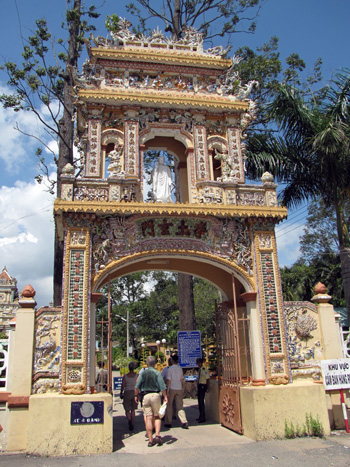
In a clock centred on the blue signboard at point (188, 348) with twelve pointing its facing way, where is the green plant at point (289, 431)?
The green plant is roughly at 11 o'clock from the blue signboard.

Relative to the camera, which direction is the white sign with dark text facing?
toward the camera

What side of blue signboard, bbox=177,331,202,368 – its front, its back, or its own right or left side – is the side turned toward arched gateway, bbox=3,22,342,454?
front

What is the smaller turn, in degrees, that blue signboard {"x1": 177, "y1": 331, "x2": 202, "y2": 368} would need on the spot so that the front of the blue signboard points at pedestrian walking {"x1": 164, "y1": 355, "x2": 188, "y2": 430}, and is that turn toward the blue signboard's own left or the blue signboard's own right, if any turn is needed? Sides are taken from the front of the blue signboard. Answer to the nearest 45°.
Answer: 0° — it already faces them

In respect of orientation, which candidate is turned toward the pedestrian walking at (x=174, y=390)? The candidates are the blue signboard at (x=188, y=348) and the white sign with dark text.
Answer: the blue signboard

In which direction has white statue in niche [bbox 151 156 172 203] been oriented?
toward the camera

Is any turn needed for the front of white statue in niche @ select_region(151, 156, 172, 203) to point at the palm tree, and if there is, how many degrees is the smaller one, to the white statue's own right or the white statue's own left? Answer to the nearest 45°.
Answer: approximately 90° to the white statue's own left
